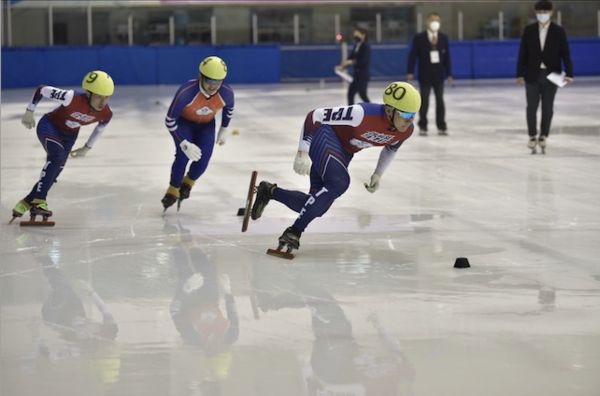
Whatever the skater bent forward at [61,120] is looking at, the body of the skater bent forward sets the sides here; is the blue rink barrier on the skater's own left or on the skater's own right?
on the skater's own left

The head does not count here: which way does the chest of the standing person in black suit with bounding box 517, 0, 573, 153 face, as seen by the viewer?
toward the camera

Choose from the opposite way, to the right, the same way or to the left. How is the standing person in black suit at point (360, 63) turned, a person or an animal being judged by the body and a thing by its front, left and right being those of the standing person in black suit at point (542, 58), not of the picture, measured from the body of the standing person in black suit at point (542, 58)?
to the right

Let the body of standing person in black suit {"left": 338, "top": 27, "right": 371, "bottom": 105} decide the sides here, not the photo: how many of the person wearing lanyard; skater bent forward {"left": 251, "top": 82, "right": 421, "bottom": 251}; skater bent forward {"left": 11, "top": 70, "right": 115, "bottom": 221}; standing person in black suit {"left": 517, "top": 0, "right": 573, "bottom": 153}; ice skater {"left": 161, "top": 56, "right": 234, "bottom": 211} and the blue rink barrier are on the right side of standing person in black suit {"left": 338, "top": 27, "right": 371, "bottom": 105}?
1

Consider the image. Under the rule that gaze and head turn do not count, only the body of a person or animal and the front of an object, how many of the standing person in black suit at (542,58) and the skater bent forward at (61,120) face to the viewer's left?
0

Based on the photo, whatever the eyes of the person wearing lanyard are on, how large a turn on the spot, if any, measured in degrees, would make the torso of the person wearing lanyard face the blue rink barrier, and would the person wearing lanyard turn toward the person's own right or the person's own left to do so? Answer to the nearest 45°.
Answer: approximately 180°

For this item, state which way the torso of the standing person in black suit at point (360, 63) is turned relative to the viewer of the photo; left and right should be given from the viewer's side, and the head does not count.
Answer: facing to the left of the viewer

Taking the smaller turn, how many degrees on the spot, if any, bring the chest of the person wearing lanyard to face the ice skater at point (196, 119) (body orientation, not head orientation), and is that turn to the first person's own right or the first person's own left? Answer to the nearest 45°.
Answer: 0° — they already face them

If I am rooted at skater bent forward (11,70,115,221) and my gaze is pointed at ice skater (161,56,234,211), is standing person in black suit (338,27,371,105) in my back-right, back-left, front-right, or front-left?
front-left

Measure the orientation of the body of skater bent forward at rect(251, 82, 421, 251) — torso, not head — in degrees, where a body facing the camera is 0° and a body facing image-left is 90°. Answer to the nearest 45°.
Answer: approximately 315°

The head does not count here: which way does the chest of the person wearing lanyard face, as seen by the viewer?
toward the camera

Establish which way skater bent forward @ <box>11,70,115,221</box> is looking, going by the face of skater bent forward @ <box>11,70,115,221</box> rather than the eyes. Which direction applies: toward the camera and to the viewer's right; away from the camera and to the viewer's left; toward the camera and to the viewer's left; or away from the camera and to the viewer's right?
toward the camera and to the viewer's right

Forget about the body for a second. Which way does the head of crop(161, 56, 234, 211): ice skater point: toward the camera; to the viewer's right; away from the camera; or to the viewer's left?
toward the camera

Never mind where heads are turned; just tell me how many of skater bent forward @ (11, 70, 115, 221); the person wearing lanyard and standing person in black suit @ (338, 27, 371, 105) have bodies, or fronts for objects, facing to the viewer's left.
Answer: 1

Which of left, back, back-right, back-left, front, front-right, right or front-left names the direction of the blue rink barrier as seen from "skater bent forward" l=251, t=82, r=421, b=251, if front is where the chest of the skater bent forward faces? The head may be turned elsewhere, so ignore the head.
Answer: back-left

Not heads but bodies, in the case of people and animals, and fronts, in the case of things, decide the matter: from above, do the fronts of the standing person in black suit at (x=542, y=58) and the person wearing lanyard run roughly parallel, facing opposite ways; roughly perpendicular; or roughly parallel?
roughly parallel

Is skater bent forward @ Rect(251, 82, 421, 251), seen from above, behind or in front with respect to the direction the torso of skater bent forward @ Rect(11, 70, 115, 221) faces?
in front

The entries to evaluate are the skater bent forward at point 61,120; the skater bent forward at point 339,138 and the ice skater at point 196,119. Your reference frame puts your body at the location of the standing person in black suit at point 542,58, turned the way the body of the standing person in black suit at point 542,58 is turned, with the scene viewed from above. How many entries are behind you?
0

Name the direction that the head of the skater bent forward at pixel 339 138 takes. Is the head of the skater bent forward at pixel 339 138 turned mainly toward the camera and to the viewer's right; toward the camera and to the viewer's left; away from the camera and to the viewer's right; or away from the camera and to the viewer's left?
toward the camera and to the viewer's right

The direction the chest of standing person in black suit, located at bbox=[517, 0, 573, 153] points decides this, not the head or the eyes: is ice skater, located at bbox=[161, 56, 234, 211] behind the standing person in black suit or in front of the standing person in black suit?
in front
